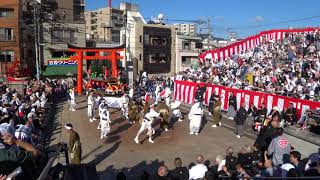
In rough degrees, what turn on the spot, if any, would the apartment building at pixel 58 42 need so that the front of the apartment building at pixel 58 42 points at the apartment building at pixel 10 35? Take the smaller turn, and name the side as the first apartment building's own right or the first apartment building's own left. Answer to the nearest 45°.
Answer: approximately 45° to the first apartment building's own right

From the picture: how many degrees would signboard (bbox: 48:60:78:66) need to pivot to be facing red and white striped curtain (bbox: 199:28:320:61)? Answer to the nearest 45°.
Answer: approximately 45° to its left

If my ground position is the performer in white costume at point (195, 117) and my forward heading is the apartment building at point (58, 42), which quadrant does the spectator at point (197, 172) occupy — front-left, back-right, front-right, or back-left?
back-left

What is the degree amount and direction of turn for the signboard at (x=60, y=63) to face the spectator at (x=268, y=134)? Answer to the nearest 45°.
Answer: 0° — it already faces them

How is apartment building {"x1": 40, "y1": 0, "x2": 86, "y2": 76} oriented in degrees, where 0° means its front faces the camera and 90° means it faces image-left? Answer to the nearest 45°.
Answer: approximately 0°

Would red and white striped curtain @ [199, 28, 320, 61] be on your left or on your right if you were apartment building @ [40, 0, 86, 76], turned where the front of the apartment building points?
on your left

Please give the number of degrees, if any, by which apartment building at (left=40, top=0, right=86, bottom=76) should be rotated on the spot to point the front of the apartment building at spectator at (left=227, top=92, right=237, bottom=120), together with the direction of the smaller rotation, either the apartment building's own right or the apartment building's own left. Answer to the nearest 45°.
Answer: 0° — it already faces them

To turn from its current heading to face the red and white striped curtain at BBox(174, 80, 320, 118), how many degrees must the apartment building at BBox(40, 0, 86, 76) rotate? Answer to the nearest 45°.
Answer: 0° — it already faces it

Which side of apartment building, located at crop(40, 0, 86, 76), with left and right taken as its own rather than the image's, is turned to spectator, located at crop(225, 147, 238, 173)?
front

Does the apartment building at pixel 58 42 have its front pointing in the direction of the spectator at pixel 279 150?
yes

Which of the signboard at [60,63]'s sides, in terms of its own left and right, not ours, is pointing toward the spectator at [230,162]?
front

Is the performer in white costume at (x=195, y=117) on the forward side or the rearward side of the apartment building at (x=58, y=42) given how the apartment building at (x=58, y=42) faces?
on the forward side

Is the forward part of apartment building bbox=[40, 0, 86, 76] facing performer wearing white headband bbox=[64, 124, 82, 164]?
yes

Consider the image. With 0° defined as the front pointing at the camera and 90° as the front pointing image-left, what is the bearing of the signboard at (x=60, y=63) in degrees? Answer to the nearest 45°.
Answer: approximately 0°
